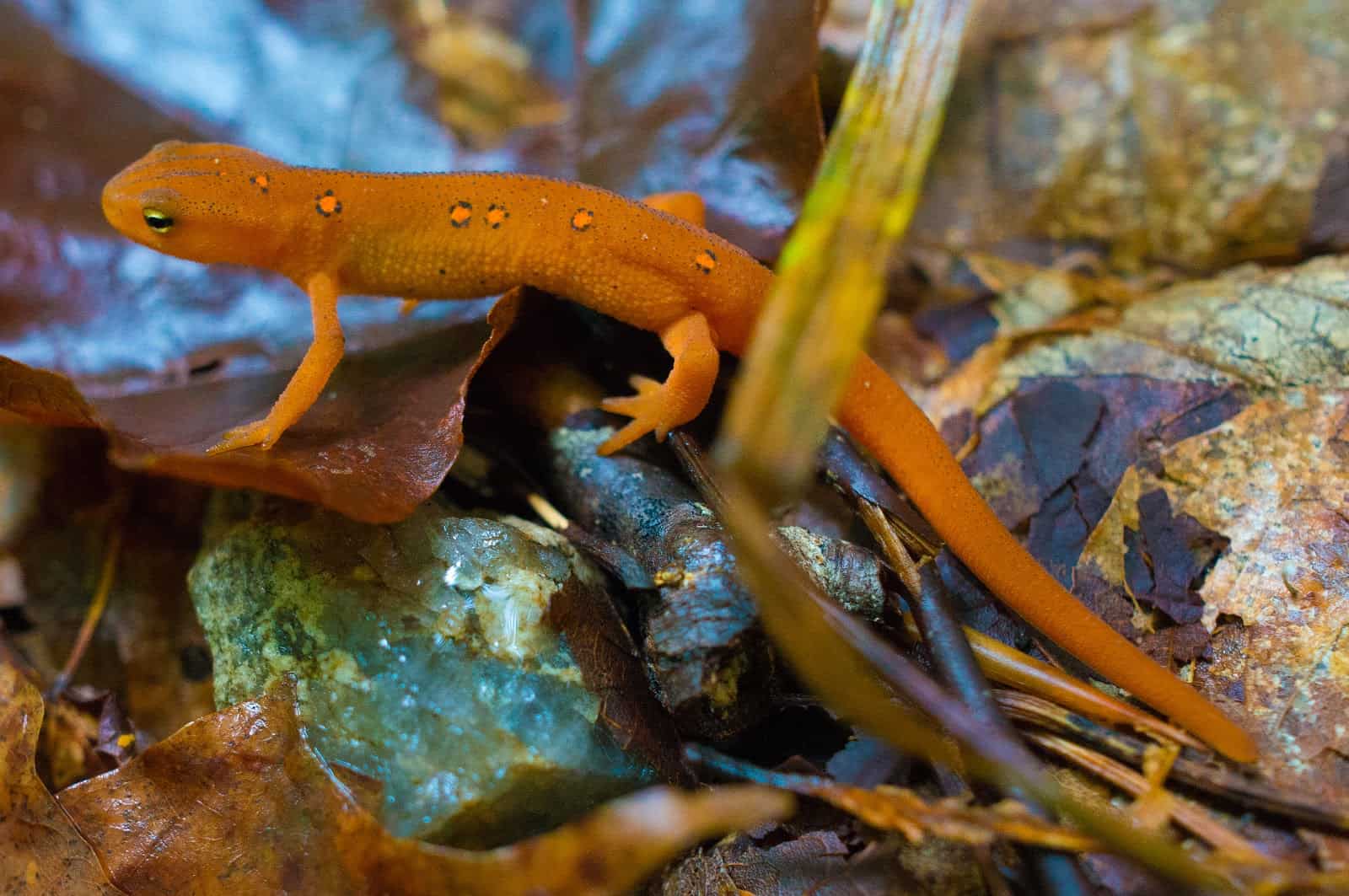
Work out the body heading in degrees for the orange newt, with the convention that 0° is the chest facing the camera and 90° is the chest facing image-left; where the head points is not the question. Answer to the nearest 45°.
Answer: approximately 90°

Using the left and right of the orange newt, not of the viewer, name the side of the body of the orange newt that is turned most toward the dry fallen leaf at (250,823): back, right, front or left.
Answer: left

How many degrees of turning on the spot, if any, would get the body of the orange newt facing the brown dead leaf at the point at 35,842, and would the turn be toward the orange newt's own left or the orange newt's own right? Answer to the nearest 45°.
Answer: approximately 90° to the orange newt's own left

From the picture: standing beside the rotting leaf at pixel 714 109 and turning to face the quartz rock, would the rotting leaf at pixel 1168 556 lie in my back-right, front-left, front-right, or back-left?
front-left

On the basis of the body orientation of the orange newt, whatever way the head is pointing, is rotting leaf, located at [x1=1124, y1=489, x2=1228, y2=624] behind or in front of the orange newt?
behind
